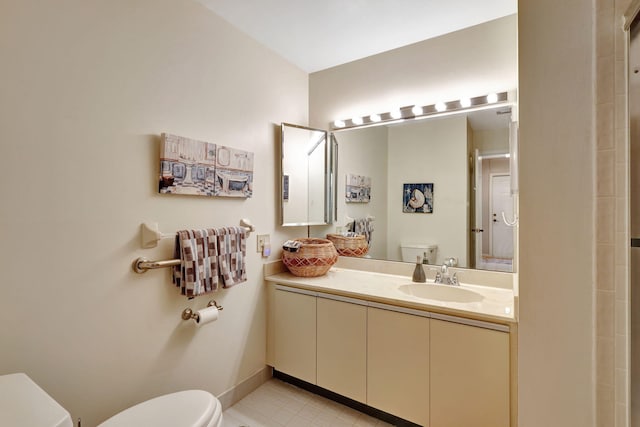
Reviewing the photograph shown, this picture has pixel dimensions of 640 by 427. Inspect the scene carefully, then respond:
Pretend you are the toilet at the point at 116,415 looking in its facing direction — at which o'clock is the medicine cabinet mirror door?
The medicine cabinet mirror door is roughly at 11 o'clock from the toilet.

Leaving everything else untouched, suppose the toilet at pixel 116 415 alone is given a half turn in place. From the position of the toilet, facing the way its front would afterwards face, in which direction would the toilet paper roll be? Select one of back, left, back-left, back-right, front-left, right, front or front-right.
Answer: back-right

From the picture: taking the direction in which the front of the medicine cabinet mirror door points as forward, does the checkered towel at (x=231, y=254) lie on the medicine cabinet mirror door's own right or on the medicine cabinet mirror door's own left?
on the medicine cabinet mirror door's own right

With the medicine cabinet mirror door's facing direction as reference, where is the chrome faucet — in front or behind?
in front

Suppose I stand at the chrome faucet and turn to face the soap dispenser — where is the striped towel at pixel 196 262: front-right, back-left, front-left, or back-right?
front-left

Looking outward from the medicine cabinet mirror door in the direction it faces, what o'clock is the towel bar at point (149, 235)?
The towel bar is roughly at 3 o'clock from the medicine cabinet mirror door.

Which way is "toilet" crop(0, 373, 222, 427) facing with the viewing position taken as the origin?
facing to the right of the viewer

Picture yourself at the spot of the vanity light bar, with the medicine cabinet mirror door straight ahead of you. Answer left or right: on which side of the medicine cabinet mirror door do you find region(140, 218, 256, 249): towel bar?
left

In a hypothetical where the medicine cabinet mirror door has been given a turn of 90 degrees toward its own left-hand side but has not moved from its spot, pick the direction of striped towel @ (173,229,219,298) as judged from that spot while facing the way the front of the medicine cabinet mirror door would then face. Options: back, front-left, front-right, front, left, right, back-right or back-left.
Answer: back

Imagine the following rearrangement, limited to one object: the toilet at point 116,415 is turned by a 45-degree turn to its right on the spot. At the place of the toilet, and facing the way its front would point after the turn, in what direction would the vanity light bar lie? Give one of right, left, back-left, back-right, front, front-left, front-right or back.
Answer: front-left

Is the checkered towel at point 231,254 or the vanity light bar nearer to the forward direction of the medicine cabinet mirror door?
the vanity light bar

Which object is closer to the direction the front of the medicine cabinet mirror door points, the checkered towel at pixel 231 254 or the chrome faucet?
the chrome faucet

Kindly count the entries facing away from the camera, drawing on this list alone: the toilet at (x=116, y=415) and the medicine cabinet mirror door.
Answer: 0

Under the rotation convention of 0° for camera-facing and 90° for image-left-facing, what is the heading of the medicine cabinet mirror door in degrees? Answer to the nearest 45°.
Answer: approximately 315°

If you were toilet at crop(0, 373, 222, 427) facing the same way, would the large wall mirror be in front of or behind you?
in front
